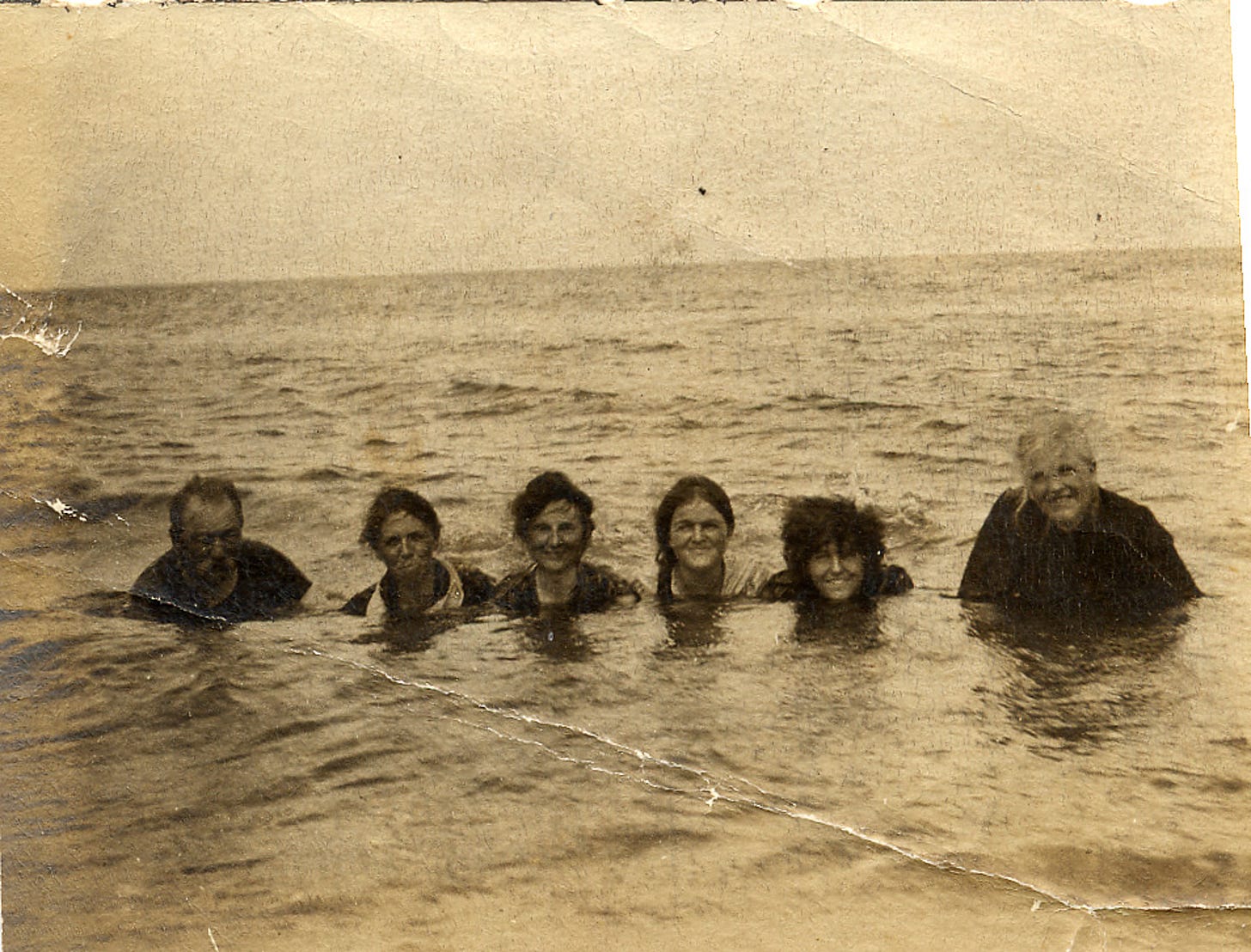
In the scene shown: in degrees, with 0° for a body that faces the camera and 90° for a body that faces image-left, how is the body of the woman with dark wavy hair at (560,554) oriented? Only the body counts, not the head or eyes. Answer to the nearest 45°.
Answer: approximately 0°

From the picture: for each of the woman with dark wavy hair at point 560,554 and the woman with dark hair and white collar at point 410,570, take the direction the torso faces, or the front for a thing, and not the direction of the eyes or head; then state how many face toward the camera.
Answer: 2

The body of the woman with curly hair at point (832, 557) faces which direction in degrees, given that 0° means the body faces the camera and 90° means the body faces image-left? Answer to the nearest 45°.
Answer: approximately 0°
